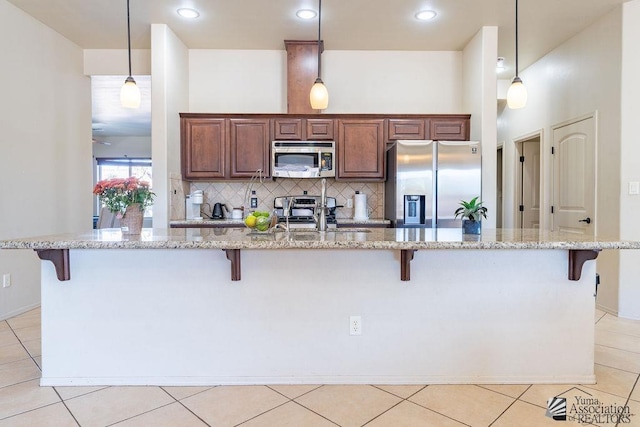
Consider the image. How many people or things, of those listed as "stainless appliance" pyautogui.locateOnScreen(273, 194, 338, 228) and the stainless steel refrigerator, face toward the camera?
2

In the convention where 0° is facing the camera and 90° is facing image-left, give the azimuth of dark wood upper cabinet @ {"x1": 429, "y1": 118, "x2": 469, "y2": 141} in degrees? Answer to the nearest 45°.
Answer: approximately 0°

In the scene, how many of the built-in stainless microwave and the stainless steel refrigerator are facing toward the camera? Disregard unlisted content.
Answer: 2

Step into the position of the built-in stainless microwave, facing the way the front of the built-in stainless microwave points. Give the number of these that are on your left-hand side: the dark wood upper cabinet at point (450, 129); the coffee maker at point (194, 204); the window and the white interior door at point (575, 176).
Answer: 2

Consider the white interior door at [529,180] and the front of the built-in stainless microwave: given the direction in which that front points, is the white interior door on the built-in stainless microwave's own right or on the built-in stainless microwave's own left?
on the built-in stainless microwave's own left

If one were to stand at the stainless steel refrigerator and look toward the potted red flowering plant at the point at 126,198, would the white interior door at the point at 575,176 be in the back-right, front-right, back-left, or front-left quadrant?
back-left

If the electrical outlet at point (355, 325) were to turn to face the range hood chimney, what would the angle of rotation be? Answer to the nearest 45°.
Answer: approximately 180°

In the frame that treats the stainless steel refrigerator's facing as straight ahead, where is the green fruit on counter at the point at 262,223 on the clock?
The green fruit on counter is roughly at 1 o'clock from the stainless steel refrigerator.

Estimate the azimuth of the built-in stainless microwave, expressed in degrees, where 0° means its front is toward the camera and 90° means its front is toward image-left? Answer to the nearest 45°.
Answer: approximately 0°
